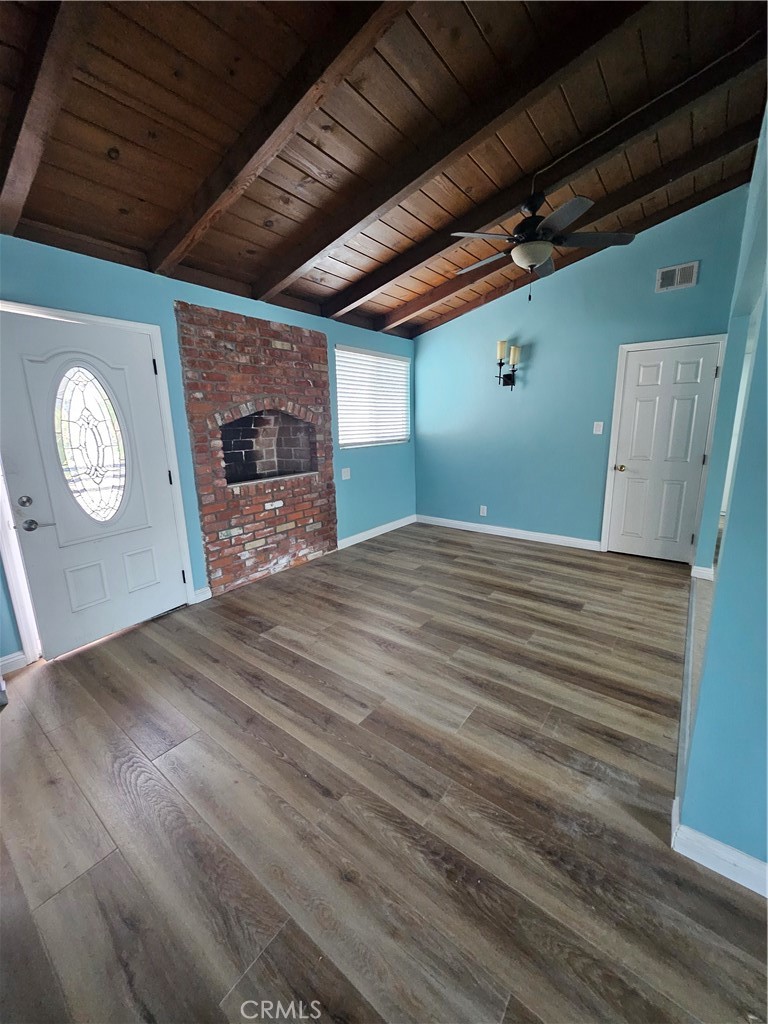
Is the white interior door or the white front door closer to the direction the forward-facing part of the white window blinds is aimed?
the white interior door

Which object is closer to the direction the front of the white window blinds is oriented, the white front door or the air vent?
the air vent

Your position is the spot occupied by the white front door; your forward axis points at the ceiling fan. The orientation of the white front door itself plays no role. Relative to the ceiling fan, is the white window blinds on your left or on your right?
left

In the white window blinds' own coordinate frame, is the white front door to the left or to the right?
on its right

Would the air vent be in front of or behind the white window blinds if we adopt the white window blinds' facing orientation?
in front

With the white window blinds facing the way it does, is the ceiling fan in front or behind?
in front

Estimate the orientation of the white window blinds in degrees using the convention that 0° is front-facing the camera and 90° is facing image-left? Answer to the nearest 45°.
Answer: approximately 315°

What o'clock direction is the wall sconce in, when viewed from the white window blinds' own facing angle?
The wall sconce is roughly at 11 o'clock from the white window blinds.

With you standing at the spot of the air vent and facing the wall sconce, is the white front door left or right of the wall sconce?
left

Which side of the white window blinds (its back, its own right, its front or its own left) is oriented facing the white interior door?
front
